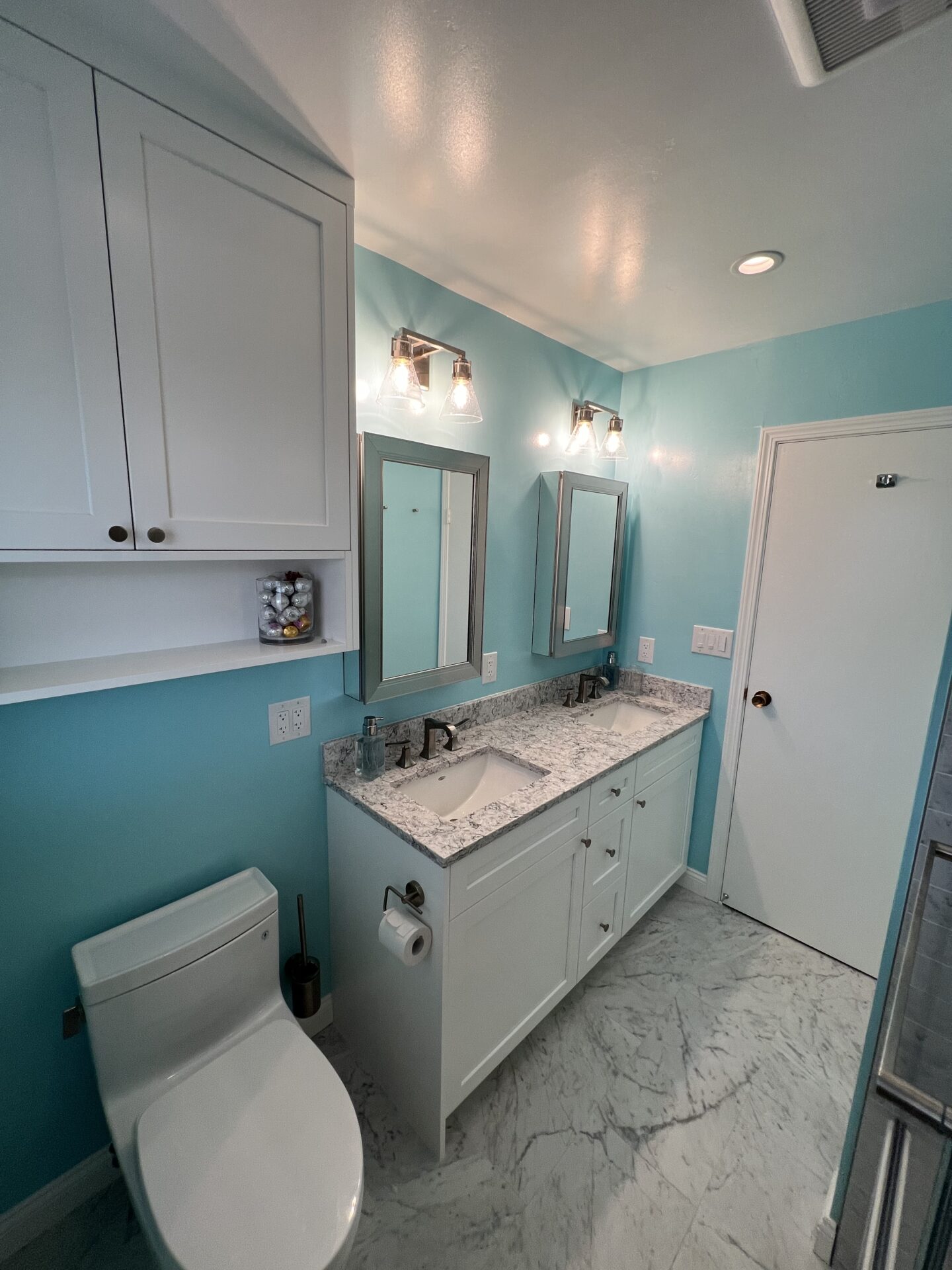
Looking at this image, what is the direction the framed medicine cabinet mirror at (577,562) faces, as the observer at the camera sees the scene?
facing the viewer and to the right of the viewer

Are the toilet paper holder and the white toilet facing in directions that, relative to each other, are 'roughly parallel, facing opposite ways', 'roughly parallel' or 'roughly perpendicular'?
roughly perpendicular

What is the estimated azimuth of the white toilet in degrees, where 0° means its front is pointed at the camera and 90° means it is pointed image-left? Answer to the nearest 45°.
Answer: approximately 315°

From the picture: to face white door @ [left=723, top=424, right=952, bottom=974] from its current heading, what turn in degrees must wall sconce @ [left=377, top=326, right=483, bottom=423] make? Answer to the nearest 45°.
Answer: approximately 45° to its left

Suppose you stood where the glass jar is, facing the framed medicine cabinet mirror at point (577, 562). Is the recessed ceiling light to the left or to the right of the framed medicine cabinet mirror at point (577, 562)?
right
